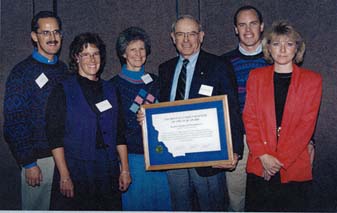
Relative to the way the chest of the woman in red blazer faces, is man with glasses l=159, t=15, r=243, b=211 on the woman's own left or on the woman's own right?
on the woman's own right

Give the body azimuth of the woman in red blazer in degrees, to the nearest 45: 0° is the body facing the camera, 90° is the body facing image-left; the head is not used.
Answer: approximately 0°

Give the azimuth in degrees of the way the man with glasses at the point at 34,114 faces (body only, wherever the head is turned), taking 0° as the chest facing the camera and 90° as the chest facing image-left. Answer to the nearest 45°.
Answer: approximately 315°

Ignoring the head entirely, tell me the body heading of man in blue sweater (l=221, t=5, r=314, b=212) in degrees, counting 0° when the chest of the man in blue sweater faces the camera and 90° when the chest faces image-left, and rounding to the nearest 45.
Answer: approximately 0°

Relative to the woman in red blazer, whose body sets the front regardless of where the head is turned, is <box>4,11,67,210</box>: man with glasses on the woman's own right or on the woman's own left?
on the woman's own right

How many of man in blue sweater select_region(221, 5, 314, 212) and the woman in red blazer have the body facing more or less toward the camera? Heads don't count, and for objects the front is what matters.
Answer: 2
